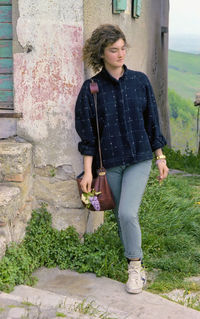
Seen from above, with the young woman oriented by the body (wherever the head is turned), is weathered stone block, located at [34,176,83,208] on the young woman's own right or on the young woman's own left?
on the young woman's own right

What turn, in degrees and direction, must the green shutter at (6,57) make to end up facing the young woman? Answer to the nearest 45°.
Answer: approximately 45° to its left

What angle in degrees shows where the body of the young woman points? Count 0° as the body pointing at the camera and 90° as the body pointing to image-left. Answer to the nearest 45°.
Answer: approximately 0°

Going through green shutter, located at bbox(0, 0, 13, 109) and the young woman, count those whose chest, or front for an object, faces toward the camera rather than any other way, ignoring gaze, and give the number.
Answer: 2

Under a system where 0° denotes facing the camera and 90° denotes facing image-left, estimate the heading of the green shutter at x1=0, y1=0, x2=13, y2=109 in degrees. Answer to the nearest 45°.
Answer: approximately 0°
